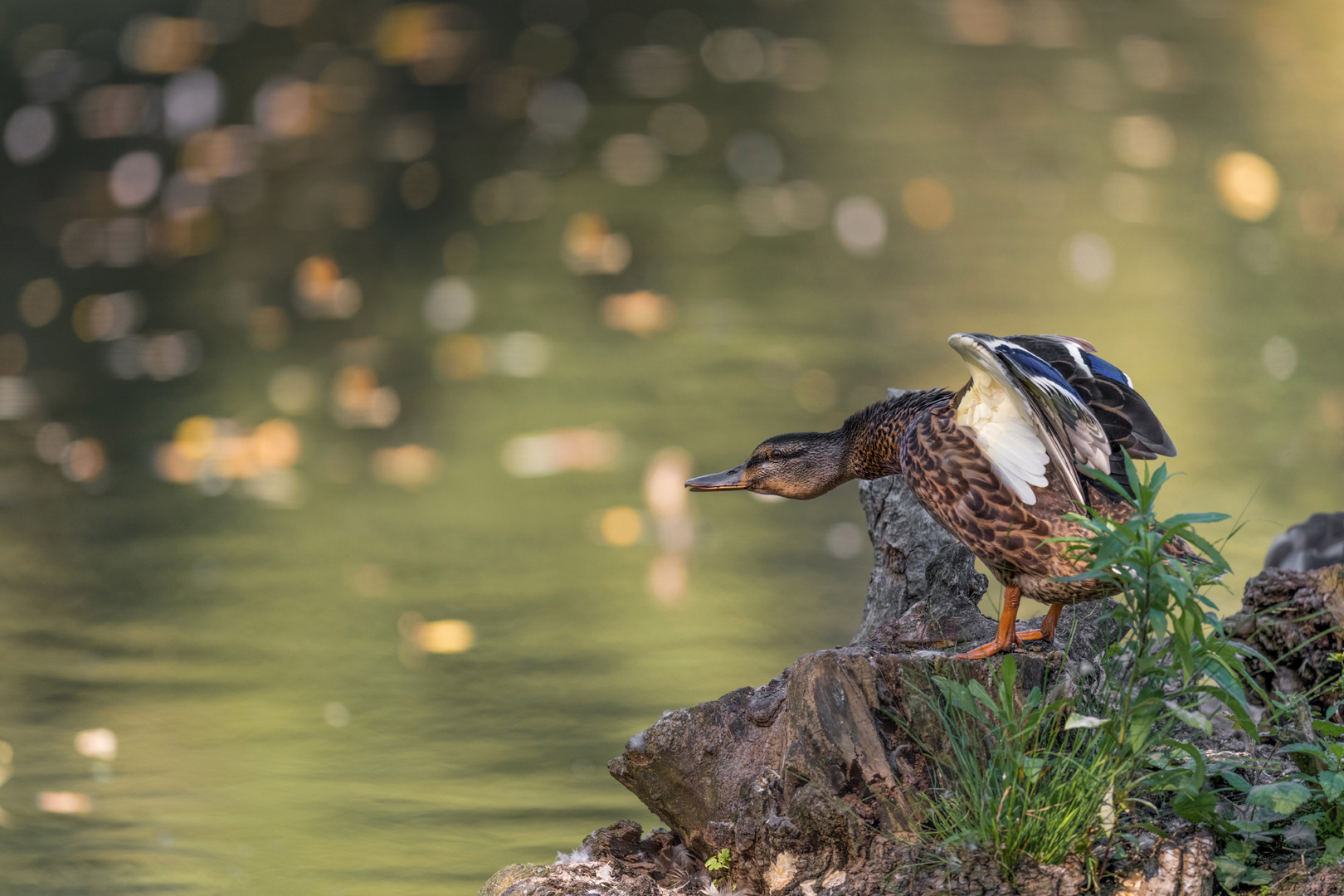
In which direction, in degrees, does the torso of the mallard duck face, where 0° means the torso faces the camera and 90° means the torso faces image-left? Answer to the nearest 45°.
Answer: approximately 90°
